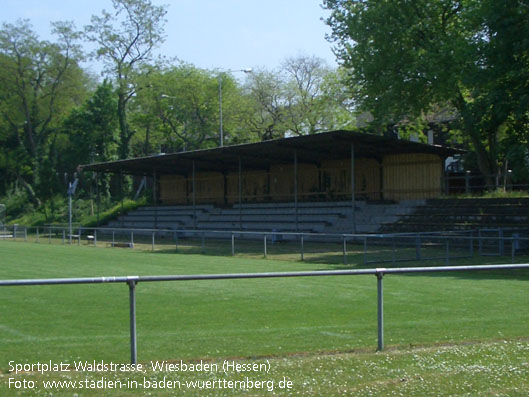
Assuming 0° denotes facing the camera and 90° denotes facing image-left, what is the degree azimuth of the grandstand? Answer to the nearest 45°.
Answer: approximately 45°

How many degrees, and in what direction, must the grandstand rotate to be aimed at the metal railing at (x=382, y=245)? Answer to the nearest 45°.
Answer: approximately 45° to its left
